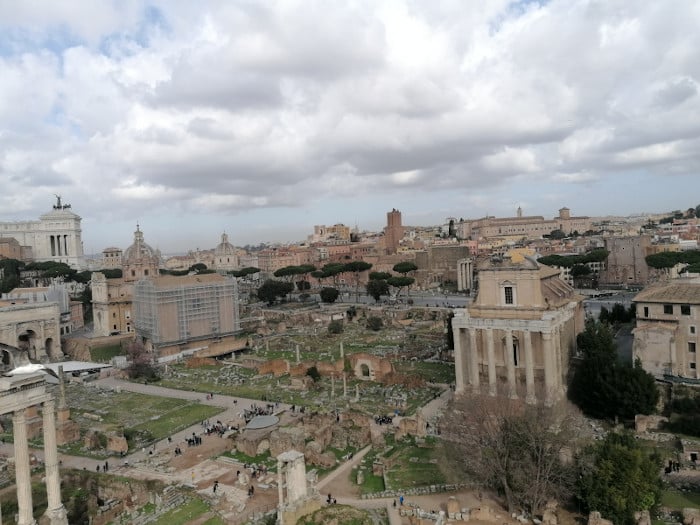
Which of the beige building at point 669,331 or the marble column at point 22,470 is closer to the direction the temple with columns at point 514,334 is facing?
the marble column

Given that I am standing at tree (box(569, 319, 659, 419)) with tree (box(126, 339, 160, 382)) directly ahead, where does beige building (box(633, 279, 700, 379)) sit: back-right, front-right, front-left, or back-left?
back-right

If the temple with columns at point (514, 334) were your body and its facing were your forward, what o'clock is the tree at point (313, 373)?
The tree is roughly at 4 o'clock from the temple with columns.

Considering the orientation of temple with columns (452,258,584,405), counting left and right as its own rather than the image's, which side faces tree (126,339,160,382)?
right

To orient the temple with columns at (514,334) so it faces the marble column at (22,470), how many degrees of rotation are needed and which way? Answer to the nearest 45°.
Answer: approximately 45° to its right

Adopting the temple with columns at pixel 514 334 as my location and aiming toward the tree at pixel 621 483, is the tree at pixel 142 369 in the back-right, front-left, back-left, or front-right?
back-right

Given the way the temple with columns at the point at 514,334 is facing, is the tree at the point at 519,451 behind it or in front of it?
in front

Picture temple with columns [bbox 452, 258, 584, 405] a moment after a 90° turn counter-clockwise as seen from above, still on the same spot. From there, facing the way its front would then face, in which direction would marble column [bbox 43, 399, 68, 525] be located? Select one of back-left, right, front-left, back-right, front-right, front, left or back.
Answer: back-right

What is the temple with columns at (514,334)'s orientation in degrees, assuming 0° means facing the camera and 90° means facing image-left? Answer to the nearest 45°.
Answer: approximately 0°

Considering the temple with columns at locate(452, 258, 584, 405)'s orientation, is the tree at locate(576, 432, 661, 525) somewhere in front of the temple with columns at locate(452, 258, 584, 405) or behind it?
in front

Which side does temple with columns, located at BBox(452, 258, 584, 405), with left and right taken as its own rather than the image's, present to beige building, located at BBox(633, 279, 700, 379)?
left
